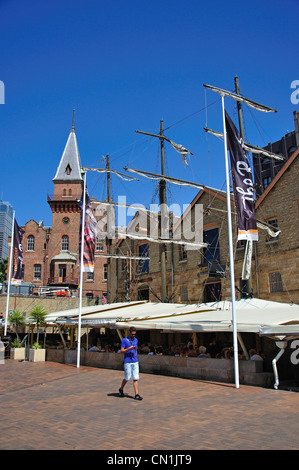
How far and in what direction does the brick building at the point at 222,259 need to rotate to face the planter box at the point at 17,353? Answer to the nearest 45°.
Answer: approximately 45° to its right

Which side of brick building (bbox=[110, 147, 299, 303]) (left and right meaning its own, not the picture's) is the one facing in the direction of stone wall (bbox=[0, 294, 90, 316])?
right

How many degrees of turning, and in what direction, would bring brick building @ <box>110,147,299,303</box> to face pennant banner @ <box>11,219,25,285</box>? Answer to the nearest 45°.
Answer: approximately 45° to its right

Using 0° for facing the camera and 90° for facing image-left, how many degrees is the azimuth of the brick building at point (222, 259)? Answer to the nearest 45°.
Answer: approximately 45°

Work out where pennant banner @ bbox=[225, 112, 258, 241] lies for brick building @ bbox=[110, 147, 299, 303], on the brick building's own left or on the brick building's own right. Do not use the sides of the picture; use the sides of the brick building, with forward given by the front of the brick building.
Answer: on the brick building's own left

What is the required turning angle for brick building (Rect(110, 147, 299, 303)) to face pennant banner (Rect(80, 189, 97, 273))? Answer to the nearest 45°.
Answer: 0° — it already faces it
